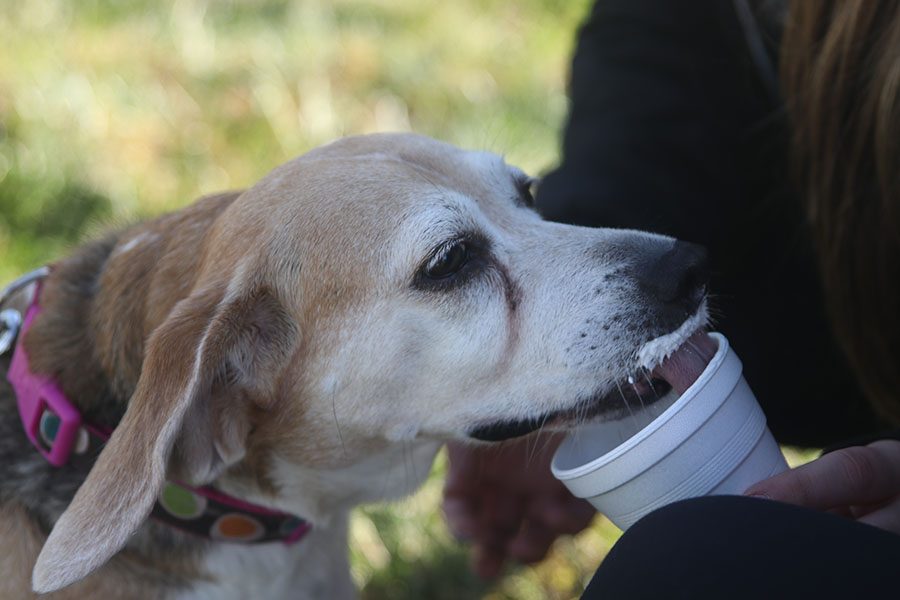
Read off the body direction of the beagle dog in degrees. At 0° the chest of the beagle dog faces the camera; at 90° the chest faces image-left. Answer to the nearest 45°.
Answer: approximately 270°
